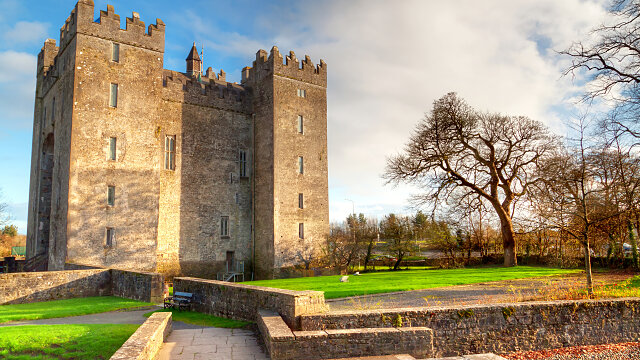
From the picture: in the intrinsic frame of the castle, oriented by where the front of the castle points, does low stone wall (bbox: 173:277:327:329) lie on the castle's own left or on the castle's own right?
on the castle's own left

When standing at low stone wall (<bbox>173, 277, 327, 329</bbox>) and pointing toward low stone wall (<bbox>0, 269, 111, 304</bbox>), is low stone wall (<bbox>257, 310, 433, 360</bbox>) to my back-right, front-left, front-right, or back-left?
back-left

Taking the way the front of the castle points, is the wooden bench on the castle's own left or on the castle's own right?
on the castle's own left

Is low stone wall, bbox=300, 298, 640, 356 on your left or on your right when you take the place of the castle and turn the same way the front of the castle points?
on your left
